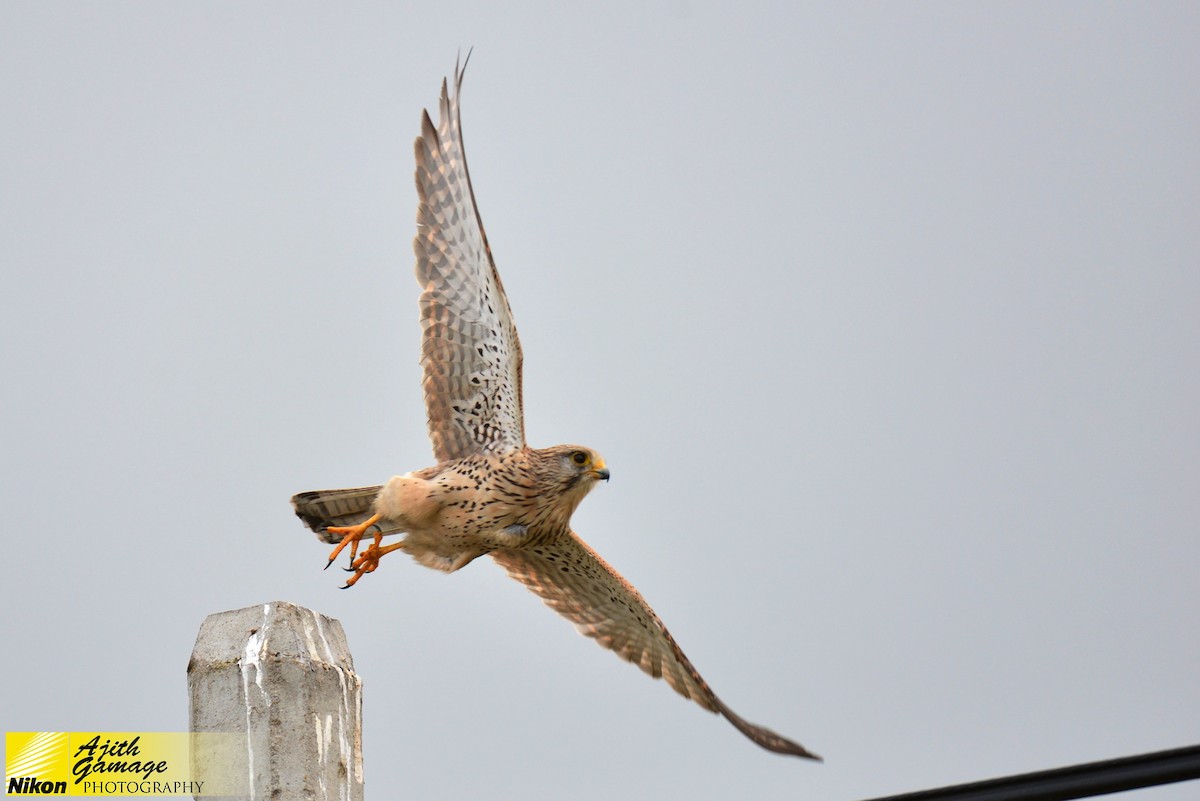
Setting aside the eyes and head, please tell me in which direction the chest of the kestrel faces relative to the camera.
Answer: to the viewer's right

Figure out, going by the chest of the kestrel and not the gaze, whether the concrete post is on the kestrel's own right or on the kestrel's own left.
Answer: on the kestrel's own right
